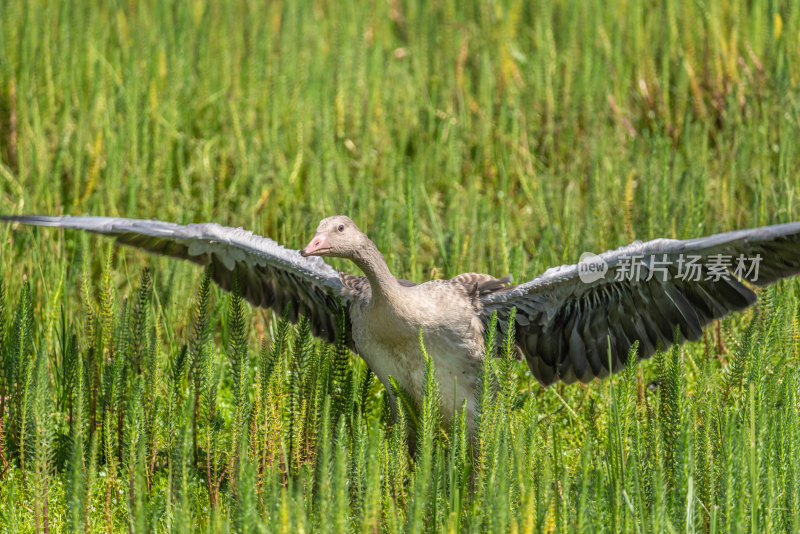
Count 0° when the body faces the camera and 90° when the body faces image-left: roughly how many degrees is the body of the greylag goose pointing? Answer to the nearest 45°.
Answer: approximately 45°
